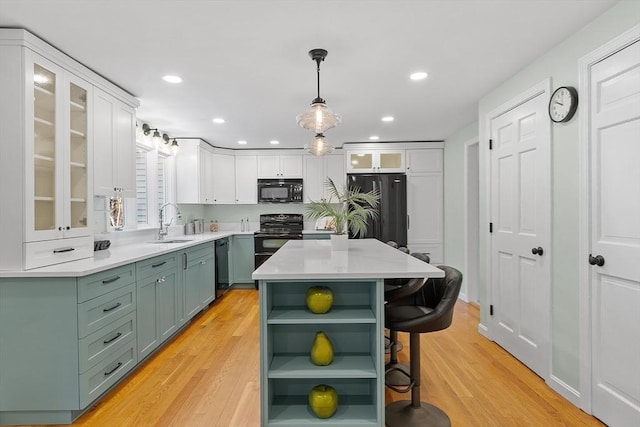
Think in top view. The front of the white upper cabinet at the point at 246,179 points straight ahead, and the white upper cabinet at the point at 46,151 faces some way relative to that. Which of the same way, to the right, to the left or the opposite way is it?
to the left

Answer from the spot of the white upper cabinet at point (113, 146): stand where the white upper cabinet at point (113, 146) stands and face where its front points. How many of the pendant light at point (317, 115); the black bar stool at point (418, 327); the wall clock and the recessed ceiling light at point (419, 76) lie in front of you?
4

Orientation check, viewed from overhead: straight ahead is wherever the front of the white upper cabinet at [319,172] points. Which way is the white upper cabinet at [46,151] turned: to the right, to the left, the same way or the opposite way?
to the left

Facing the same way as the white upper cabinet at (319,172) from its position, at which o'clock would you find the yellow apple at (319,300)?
The yellow apple is roughly at 12 o'clock from the white upper cabinet.

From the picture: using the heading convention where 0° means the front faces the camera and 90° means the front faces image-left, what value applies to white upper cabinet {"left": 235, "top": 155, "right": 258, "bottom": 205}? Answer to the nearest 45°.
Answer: approximately 0°
